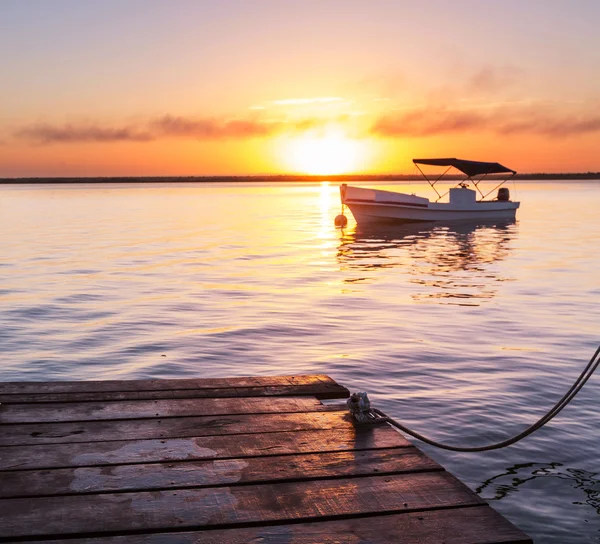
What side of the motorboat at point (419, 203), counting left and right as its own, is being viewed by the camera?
left

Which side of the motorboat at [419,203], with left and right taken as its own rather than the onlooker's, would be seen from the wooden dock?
left
